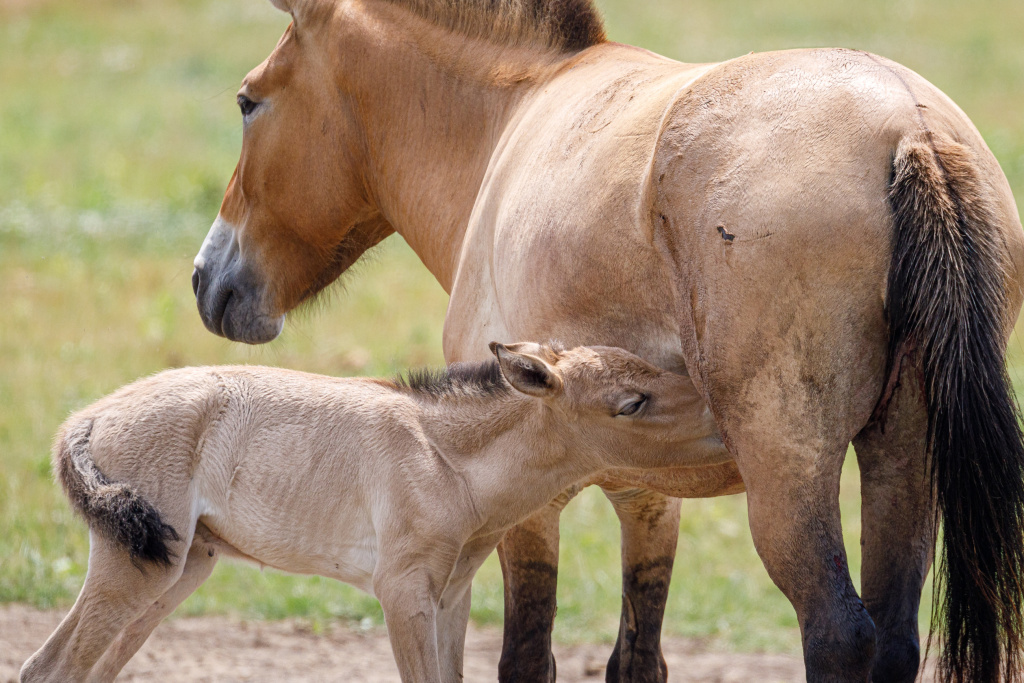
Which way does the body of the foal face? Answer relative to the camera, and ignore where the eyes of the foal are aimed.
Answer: to the viewer's right

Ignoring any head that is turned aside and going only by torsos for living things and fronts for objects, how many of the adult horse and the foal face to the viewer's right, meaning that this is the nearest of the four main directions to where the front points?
1

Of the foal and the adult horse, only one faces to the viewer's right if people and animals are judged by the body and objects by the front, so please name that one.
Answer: the foal

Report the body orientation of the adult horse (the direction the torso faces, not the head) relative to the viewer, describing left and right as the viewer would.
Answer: facing away from the viewer and to the left of the viewer
